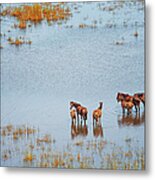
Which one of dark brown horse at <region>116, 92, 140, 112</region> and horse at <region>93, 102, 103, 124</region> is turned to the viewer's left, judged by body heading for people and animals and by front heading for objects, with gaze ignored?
the dark brown horse

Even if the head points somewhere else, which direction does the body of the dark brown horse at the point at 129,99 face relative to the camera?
to the viewer's left

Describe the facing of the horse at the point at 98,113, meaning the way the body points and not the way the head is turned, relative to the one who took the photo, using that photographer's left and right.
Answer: facing away from the viewer and to the right of the viewer

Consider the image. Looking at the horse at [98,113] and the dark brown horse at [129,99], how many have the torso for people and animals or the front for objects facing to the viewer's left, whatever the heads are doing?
1
